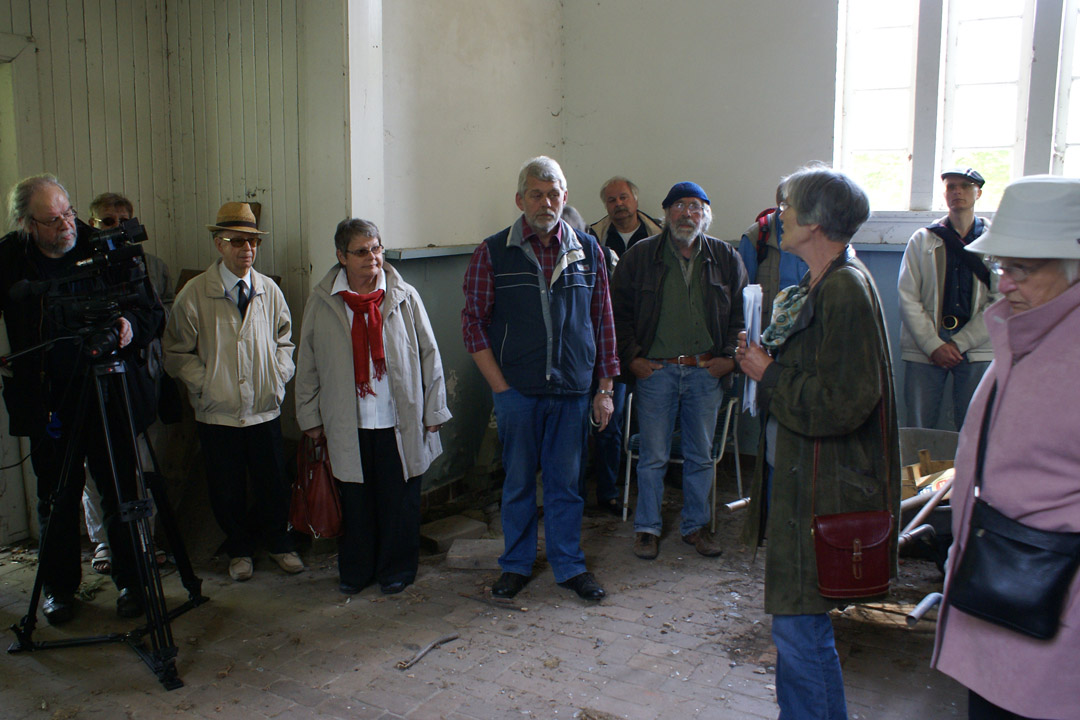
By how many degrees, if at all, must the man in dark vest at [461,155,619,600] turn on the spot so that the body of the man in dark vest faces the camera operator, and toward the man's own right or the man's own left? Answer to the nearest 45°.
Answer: approximately 90° to the man's own right

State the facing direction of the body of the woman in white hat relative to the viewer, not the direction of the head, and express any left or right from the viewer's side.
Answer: facing the viewer and to the left of the viewer

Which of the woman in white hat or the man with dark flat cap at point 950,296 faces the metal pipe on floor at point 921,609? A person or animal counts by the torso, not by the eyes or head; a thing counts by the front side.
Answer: the man with dark flat cap

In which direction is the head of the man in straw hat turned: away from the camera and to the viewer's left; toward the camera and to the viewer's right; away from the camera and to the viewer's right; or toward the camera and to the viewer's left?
toward the camera and to the viewer's right

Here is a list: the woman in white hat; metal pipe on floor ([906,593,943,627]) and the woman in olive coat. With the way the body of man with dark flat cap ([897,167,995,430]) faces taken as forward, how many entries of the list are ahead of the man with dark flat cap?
3

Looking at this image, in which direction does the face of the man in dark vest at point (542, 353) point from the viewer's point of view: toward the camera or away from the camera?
toward the camera

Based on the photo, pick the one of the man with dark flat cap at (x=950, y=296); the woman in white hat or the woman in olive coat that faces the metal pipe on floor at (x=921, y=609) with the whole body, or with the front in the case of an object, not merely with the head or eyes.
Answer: the man with dark flat cap

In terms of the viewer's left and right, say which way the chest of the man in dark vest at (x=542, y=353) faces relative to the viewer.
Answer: facing the viewer

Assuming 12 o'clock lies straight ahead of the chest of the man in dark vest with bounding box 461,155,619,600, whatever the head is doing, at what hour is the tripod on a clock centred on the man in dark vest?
The tripod is roughly at 2 o'clock from the man in dark vest.

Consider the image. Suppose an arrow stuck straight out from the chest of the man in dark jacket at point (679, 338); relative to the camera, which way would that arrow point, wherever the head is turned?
toward the camera

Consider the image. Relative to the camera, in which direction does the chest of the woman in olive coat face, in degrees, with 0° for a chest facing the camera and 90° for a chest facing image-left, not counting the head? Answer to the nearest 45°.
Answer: approximately 90°

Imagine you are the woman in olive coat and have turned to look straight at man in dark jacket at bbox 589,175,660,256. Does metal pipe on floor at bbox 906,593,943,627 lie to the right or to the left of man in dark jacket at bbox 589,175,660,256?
right

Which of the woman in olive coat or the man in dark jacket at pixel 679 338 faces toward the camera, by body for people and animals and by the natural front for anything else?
the man in dark jacket

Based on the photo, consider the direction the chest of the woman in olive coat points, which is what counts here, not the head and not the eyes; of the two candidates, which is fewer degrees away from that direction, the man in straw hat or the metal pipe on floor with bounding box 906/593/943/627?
the man in straw hat

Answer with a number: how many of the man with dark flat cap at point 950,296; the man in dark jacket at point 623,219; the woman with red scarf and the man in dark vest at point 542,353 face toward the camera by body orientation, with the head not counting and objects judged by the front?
4

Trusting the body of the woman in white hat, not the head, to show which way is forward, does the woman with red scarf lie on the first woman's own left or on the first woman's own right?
on the first woman's own right
